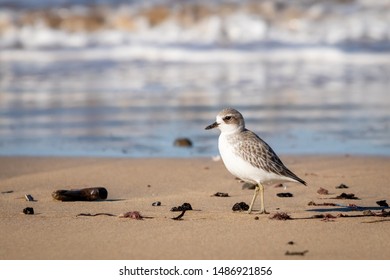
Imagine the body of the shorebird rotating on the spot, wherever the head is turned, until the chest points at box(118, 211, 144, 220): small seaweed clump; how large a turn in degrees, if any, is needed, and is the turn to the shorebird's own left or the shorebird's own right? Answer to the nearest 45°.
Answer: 0° — it already faces it

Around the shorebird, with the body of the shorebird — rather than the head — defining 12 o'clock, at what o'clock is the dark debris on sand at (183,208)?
The dark debris on sand is roughly at 12 o'clock from the shorebird.

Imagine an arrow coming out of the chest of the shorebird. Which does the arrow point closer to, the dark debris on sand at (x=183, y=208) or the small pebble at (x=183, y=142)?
the dark debris on sand

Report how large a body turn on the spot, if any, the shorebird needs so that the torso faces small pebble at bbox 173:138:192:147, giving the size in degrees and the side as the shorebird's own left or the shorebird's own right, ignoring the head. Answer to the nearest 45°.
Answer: approximately 90° to the shorebird's own right

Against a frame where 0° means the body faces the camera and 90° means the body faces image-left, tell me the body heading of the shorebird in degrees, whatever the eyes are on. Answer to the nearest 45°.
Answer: approximately 90°
